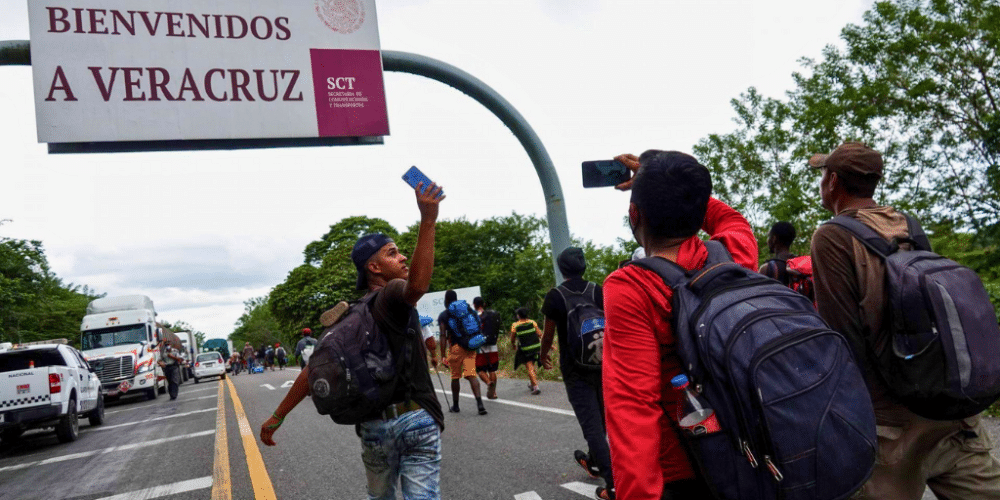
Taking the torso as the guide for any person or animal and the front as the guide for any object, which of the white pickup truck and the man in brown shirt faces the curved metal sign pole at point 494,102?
the man in brown shirt

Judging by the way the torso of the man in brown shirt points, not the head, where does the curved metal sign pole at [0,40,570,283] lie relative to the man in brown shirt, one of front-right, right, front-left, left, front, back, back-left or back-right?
front

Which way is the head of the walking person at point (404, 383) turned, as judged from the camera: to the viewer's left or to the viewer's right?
to the viewer's right

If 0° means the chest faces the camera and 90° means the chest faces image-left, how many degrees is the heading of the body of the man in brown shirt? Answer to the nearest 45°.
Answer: approximately 135°

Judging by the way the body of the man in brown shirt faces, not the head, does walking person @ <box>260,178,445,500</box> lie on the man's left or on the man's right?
on the man's left
